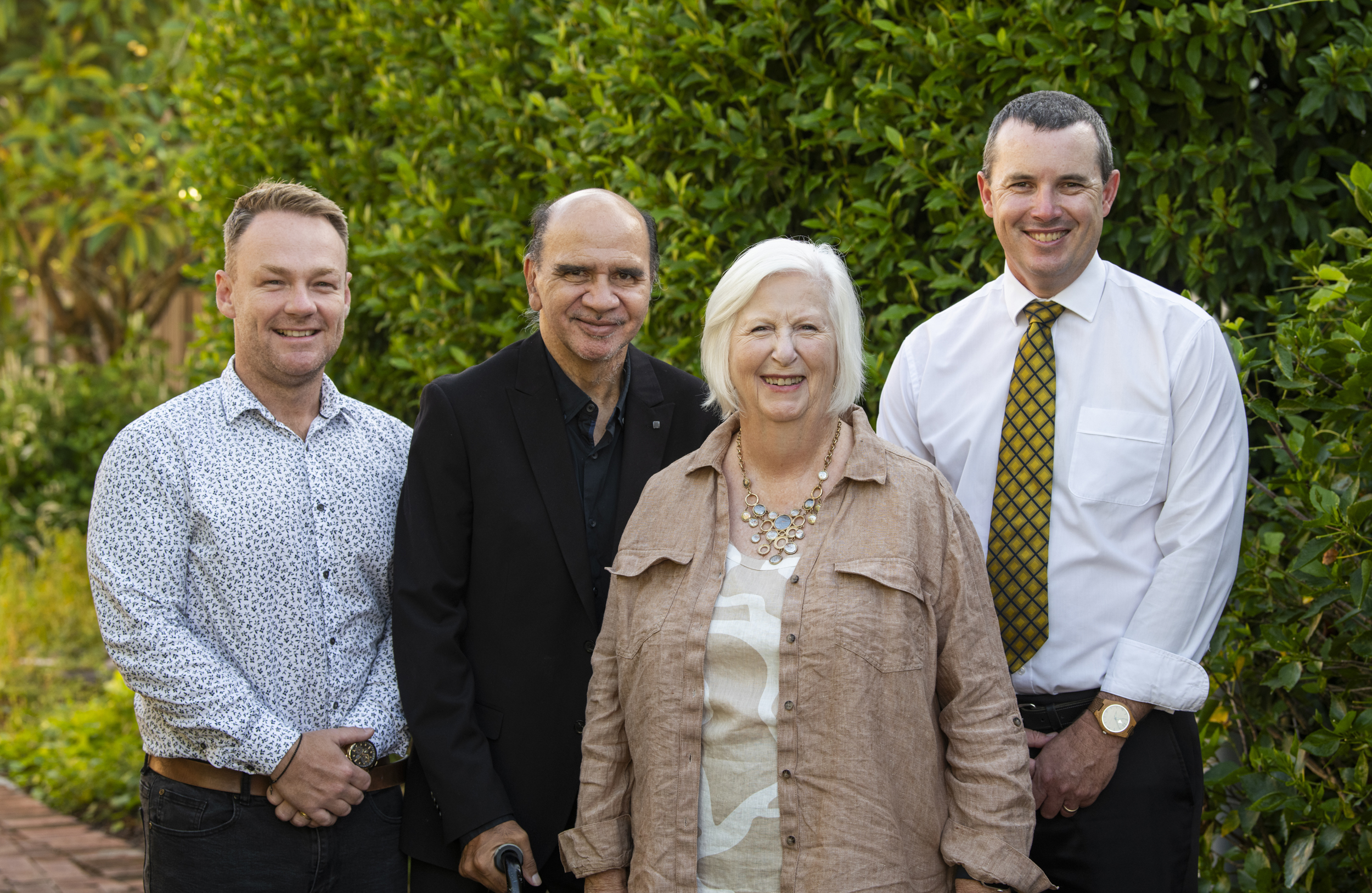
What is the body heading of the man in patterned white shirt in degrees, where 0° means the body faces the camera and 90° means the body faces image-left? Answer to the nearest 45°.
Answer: approximately 315°

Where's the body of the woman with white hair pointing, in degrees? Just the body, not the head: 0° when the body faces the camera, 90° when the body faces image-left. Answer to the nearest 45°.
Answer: approximately 0°

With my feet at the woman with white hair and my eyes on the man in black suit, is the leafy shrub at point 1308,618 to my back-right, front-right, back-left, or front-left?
back-right

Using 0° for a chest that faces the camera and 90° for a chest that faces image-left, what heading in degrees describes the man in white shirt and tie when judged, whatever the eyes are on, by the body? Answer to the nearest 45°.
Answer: approximately 45°

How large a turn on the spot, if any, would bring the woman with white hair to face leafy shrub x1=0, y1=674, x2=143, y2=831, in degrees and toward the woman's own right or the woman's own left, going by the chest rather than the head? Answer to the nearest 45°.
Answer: approximately 135° to the woman's own right

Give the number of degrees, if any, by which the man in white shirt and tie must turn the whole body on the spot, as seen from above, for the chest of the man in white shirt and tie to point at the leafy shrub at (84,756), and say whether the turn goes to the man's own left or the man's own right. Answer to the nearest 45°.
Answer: approximately 90° to the man's own right

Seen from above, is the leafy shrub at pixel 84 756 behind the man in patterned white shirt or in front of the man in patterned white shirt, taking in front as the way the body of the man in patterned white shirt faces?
behind
